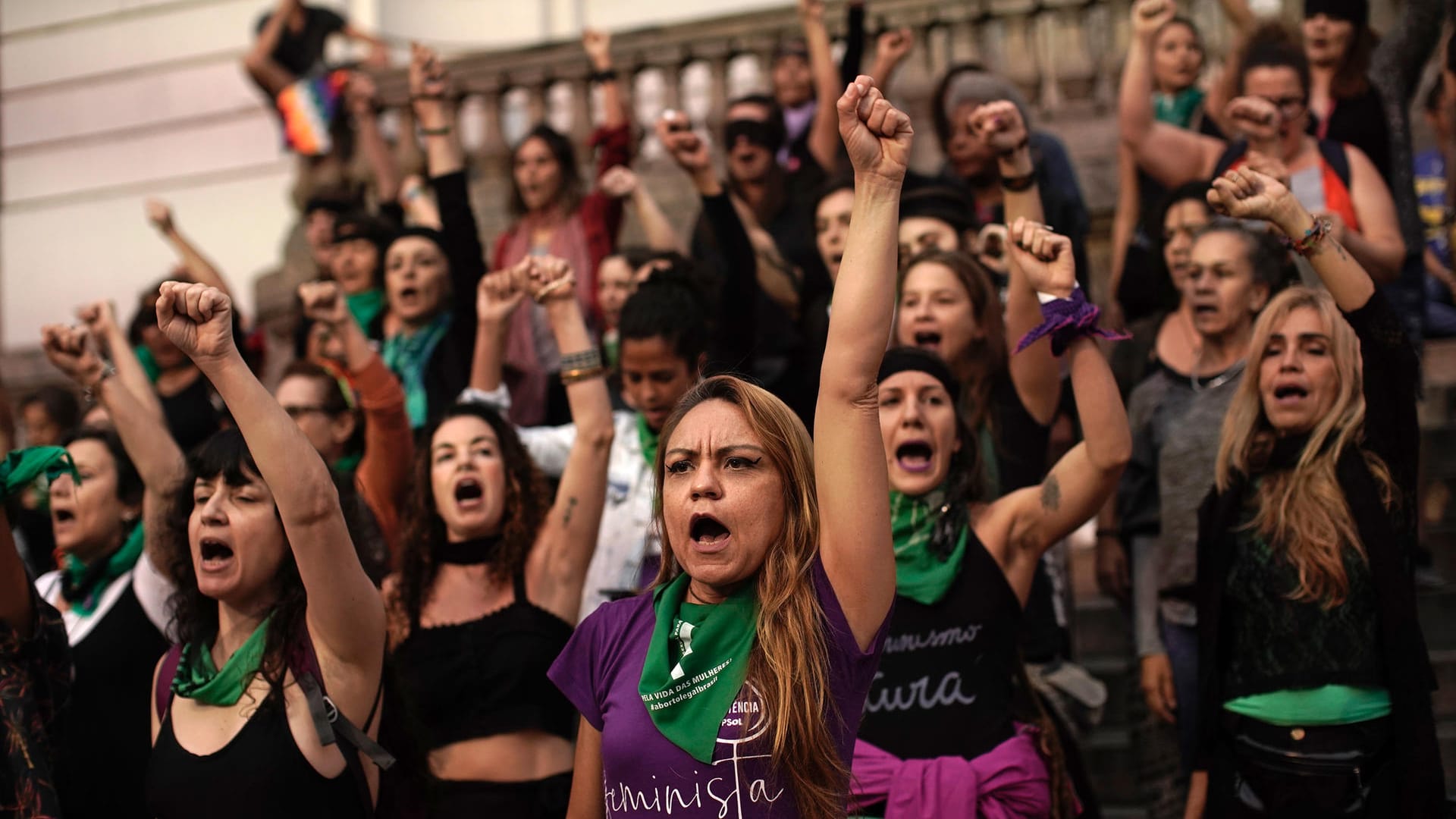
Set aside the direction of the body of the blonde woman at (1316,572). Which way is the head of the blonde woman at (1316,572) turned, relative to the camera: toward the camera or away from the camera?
toward the camera

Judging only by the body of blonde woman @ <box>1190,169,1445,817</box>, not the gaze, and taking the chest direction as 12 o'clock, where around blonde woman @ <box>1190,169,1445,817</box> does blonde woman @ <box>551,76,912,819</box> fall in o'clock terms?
blonde woman @ <box>551,76,912,819</box> is roughly at 1 o'clock from blonde woman @ <box>1190,169,1445,817</box>.

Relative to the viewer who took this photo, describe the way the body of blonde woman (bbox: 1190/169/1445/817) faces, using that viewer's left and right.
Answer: facing the viewer
